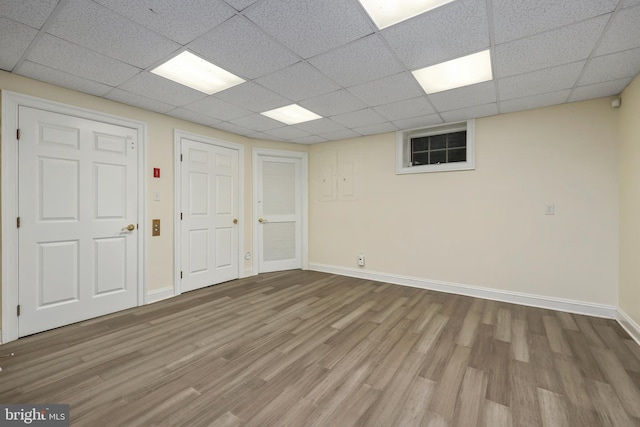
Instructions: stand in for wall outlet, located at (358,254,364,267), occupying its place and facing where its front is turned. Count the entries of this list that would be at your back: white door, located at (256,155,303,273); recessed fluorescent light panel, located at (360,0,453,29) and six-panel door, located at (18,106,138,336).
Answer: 0

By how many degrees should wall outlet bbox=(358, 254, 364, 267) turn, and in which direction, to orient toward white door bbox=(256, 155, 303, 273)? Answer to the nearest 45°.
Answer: approximately 45° to its right

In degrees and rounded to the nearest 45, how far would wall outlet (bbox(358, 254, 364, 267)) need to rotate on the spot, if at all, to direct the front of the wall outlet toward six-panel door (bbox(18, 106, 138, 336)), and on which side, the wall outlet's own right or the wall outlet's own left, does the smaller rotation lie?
0° — it already faces it

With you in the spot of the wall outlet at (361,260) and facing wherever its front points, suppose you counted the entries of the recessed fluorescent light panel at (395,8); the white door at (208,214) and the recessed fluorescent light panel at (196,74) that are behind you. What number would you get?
0

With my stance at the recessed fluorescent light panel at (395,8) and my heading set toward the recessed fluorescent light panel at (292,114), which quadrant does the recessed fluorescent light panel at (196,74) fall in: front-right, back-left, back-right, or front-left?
front-left

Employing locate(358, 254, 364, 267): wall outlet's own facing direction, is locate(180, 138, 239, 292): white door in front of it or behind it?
in front

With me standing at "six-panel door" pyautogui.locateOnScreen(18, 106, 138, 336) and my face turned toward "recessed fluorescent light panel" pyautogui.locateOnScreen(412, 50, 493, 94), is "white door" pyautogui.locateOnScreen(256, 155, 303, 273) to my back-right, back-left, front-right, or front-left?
front-left

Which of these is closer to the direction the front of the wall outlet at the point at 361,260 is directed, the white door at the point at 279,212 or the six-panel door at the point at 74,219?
the six-panel door

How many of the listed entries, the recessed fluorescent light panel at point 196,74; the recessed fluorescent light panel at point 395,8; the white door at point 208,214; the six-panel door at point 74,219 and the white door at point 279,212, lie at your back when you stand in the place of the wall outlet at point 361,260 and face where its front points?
0

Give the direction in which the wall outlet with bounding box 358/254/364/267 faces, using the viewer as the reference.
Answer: facing the viewer and to the left of the viewer

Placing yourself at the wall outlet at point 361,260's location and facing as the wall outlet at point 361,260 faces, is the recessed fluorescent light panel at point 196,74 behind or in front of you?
in front

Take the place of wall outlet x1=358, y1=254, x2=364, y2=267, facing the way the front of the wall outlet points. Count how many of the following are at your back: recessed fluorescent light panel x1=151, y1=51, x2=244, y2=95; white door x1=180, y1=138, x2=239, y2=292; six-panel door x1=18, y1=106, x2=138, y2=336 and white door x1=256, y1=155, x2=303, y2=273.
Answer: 0

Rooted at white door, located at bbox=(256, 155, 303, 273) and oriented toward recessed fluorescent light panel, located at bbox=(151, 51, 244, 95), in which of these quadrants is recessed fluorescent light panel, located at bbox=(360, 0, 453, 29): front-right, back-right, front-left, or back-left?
front-left
